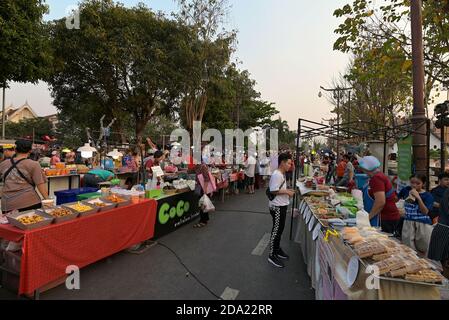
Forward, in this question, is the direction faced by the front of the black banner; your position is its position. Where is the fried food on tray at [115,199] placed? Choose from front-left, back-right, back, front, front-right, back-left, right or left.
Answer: right

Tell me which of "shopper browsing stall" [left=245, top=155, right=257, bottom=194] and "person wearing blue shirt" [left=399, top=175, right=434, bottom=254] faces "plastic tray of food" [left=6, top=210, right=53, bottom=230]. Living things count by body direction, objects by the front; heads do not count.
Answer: the person wearing blue shirt

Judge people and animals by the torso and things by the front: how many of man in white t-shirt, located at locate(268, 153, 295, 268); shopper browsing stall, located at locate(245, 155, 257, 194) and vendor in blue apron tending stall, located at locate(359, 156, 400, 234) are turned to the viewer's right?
1

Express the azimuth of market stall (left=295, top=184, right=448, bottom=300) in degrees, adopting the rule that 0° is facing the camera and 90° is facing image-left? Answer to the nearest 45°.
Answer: approximately 45°

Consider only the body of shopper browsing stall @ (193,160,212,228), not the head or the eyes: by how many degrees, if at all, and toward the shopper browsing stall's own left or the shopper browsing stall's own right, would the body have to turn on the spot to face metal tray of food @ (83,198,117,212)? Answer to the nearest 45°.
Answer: approximately 45° to the shopper browsing stall's own left

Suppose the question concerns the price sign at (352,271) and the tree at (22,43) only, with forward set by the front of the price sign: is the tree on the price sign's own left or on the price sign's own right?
on the price sign's own right

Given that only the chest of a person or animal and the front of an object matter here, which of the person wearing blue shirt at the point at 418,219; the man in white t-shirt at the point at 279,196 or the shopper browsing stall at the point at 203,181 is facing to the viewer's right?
the man in white t-shirt

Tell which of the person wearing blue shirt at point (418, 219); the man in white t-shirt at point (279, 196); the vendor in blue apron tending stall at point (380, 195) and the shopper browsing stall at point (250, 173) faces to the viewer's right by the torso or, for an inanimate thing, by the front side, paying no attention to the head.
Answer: the man in white t-shirt

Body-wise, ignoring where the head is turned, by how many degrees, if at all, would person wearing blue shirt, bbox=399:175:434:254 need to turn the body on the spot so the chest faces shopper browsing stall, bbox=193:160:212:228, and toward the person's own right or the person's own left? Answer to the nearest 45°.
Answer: approximately 45° to the person's own right

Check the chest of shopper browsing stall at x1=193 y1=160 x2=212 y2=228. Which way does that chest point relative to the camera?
to the viewer's left

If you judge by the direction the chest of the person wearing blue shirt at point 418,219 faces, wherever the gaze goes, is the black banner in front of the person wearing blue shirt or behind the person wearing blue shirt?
in front

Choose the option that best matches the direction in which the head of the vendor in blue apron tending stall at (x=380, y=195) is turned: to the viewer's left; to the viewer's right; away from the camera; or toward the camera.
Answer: to the viewer's left

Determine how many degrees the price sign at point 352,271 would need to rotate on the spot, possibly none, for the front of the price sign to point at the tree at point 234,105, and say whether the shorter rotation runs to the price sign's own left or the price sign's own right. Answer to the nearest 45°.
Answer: approximately 90° to the price sign's own right

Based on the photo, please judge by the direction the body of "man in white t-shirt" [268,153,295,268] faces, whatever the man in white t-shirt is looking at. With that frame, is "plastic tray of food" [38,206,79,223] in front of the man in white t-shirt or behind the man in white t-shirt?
behind

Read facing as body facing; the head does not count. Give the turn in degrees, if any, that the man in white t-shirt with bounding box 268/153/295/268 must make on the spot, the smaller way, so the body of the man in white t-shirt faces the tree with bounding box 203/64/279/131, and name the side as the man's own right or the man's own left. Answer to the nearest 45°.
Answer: approximately 90° to the man's own left

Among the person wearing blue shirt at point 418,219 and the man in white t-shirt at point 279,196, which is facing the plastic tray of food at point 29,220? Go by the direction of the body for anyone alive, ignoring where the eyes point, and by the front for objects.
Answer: the person wearing blue shirt
